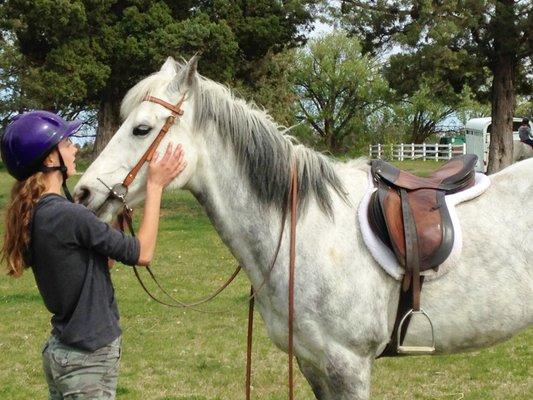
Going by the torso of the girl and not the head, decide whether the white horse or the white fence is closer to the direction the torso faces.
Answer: the white horse

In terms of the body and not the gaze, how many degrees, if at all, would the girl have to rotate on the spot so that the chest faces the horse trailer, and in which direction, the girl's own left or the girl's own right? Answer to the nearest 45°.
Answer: approximately 45° to the girl's own left

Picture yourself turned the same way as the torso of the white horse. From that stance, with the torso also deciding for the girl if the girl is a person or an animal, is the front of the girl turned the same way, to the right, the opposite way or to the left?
the opposite way

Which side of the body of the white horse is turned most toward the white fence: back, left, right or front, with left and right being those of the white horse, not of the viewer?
right

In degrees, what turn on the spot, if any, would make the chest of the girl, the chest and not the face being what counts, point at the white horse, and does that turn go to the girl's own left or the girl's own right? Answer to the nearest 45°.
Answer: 0° — they already face it

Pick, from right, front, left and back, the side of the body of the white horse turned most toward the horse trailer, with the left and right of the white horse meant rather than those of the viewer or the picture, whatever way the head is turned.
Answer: right

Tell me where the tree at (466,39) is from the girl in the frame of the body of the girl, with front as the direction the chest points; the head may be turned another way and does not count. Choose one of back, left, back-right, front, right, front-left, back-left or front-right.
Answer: front-left

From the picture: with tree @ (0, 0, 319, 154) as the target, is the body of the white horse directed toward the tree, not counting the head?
no

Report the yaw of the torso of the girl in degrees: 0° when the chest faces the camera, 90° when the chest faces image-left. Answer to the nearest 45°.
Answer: approximately 270°

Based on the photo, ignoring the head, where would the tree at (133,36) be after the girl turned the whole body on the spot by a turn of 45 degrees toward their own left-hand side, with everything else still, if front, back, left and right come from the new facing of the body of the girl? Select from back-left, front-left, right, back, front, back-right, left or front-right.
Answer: front-left

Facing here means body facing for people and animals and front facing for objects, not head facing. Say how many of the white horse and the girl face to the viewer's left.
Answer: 1

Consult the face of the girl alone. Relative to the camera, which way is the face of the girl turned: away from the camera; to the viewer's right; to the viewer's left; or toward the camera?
to the viewer's right

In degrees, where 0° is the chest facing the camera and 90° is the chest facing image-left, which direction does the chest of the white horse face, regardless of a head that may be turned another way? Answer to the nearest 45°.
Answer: approximately 90°

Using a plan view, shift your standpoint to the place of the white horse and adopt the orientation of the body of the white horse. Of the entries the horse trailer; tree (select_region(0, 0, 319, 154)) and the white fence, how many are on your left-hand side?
0

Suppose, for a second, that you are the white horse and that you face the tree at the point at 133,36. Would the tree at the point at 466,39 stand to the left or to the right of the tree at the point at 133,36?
right
